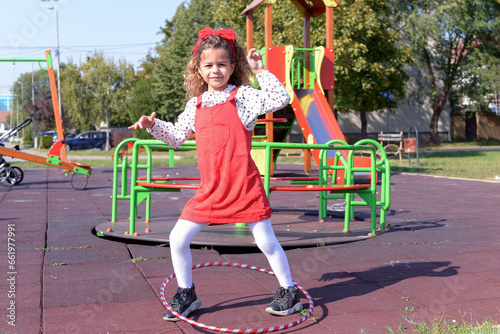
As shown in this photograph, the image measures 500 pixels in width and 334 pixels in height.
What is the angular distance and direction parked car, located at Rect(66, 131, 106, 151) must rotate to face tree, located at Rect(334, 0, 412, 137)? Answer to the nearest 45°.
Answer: approximately 135° to its left

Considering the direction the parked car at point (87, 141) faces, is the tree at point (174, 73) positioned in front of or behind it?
behind

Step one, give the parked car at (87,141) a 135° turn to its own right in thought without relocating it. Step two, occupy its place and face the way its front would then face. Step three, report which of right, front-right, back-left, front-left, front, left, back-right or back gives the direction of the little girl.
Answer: back-right

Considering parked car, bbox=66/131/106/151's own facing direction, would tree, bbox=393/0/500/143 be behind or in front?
behind

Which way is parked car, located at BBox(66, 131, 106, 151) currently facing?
to the viewer's left
